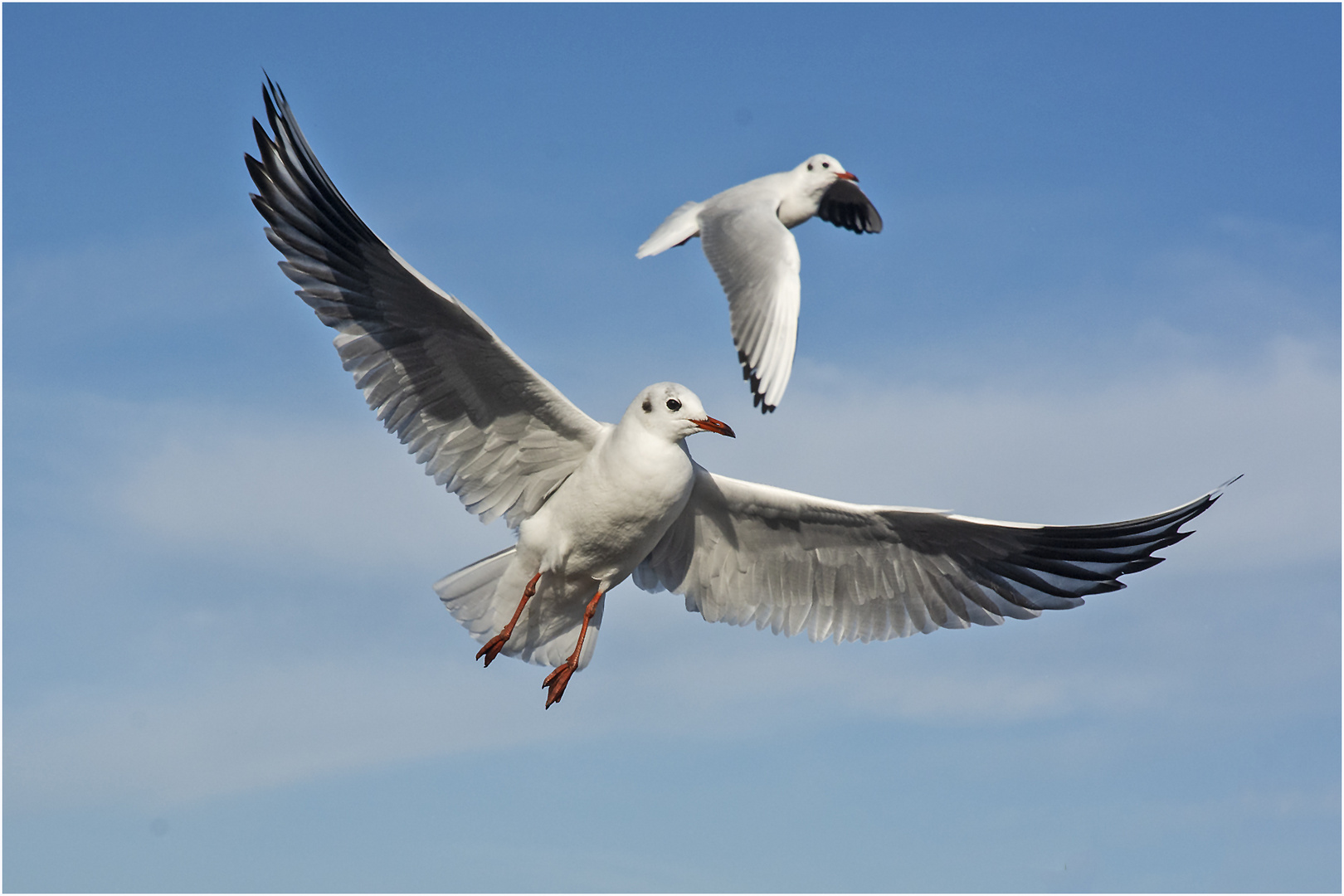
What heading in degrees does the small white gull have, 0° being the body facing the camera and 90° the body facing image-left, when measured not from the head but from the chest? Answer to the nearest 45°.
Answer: approximately 270°

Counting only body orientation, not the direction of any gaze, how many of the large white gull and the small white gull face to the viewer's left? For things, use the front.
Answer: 0

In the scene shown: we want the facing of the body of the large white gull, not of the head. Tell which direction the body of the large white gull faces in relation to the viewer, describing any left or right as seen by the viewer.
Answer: facing the viewer and to the right of the viewer
